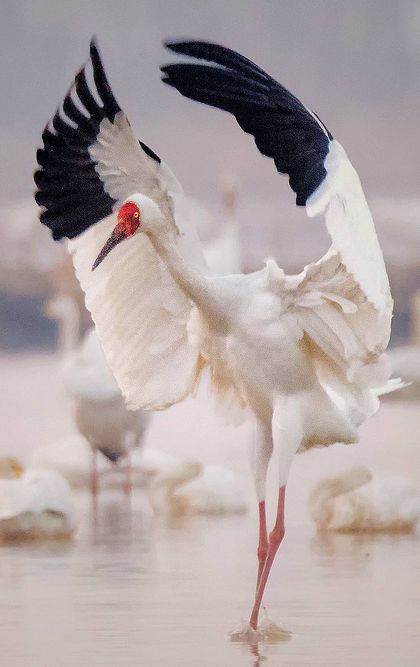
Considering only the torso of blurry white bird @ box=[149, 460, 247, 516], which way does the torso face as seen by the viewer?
to the viewer's left

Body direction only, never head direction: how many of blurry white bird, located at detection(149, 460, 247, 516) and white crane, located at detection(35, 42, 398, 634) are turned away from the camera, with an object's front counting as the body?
0

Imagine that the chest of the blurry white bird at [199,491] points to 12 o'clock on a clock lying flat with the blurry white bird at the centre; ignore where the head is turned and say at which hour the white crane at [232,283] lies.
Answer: The white crane is roughly at 9 o'clock from the blurry white bird.

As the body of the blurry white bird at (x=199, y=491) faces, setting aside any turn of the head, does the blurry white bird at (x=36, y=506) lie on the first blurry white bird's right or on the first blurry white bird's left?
on the first blurry white bird's left

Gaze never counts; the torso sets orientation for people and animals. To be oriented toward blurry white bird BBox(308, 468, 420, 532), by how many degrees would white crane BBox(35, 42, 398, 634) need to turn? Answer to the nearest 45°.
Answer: approximately 135° to its right

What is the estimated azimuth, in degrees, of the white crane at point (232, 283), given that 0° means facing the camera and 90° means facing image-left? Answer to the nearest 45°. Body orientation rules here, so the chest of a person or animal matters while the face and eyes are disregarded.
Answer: approximately 45°

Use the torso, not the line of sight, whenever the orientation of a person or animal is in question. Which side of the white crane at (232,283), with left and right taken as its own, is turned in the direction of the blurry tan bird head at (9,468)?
right

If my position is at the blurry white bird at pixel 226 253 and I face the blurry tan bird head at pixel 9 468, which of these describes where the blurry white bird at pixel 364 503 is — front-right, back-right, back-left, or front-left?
front-left

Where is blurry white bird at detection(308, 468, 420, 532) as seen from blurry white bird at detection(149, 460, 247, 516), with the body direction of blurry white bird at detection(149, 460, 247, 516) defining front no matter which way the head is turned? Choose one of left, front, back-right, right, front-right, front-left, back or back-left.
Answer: back-left

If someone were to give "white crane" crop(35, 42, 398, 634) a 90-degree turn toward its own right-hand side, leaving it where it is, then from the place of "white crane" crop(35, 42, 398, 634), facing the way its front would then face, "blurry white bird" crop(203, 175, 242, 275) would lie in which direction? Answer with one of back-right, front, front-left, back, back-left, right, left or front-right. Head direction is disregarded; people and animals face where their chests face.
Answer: front-right
